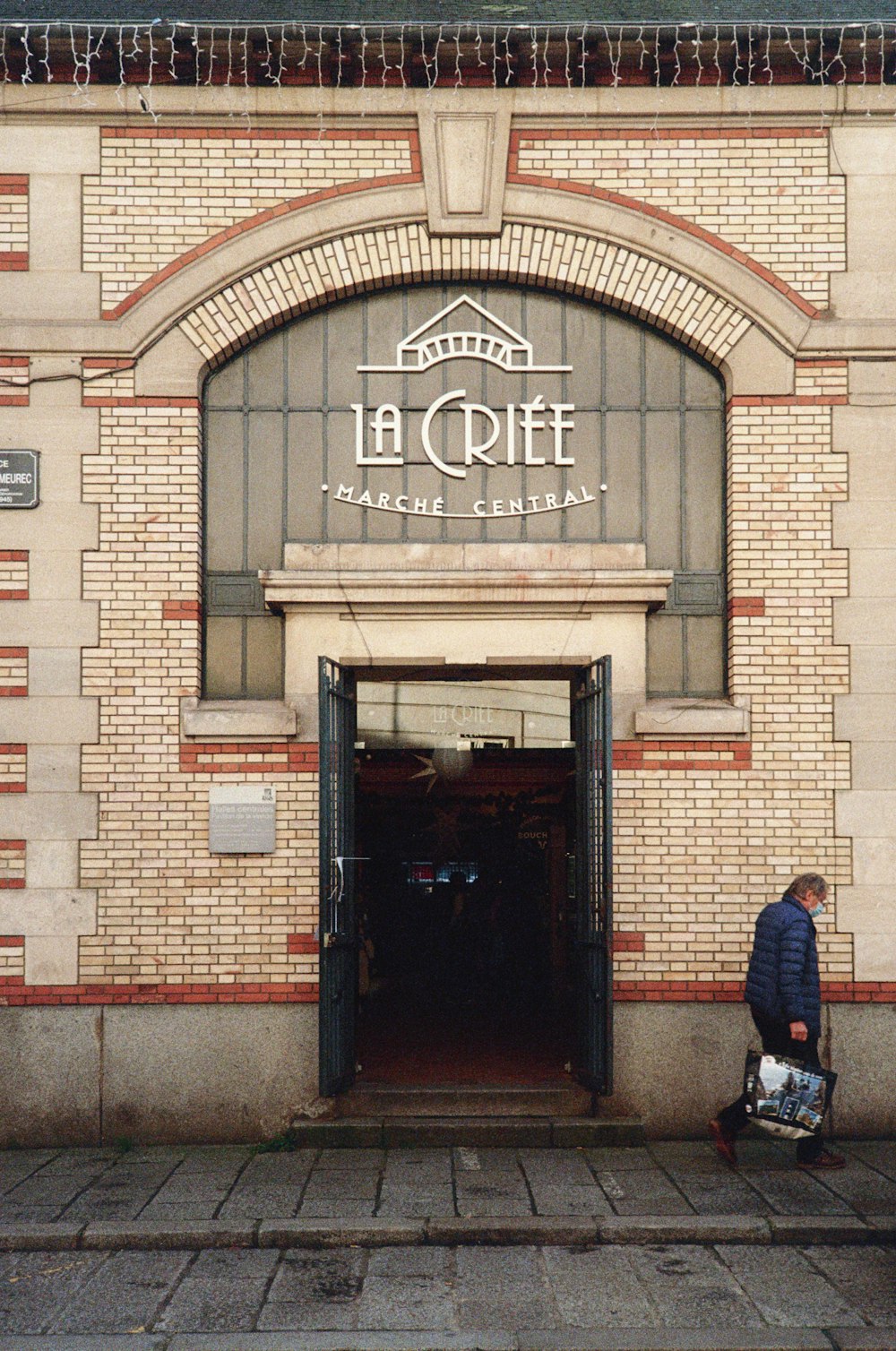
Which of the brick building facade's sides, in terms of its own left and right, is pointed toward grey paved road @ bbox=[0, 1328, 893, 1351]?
front

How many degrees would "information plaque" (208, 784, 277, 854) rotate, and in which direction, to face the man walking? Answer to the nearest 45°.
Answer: approximately 45° to its left

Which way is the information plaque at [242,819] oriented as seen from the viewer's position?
toward the camera

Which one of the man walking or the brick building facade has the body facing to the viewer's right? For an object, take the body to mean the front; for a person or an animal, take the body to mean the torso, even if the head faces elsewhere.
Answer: the man walking

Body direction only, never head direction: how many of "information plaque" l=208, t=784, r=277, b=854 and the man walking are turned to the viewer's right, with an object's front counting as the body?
1

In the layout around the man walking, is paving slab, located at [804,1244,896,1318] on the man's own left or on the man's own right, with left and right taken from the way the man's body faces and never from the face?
on the man's own right

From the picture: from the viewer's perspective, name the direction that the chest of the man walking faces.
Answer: to the viewer's right

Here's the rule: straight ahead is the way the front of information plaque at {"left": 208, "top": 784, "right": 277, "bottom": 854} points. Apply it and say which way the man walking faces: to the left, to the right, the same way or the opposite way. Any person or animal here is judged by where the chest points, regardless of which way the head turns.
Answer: to the left

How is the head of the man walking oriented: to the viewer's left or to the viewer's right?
to the viewer's right
